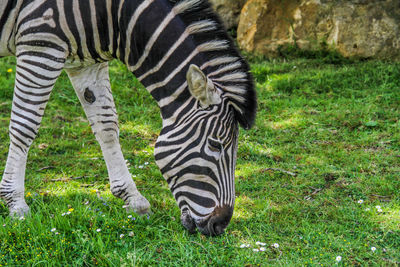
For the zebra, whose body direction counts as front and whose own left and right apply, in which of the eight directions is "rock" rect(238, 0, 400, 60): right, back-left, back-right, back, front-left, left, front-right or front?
front-left

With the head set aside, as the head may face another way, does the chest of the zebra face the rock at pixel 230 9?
no

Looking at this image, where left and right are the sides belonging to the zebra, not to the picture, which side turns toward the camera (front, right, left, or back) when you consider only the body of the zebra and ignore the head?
right
